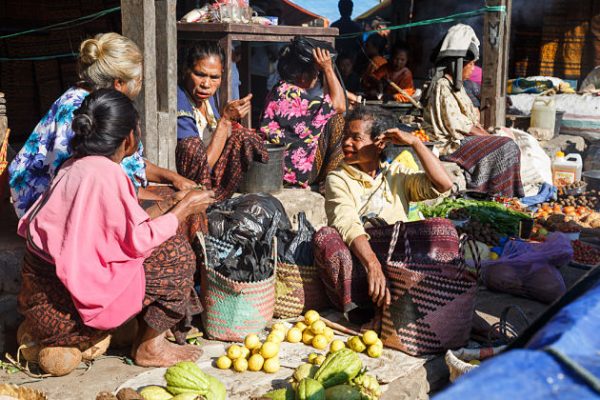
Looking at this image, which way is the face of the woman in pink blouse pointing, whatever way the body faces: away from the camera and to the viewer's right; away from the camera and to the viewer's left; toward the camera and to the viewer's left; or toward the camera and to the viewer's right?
away from the camera and to the viewer's right

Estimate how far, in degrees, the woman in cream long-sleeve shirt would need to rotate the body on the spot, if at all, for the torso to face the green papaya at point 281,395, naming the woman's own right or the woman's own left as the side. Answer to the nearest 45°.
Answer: approximately 45° to the woman's own left

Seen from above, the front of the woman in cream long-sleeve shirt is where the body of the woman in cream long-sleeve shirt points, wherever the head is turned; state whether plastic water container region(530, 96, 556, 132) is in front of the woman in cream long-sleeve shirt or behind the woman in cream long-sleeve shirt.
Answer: behind

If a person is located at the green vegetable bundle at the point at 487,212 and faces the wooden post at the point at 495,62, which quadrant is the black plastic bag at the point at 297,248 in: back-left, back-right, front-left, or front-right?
back-left

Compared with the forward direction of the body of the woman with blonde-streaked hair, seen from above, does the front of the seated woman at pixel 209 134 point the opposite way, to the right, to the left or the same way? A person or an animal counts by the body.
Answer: to the right

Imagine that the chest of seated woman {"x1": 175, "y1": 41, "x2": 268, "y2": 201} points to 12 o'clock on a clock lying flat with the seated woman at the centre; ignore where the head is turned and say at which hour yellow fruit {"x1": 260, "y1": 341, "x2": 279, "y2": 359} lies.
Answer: The yellow fruit is roughly at 1 o'clock from the seated woman.

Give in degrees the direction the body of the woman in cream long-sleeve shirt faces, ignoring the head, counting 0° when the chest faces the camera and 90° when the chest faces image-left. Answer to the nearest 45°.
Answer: approximately 45°
